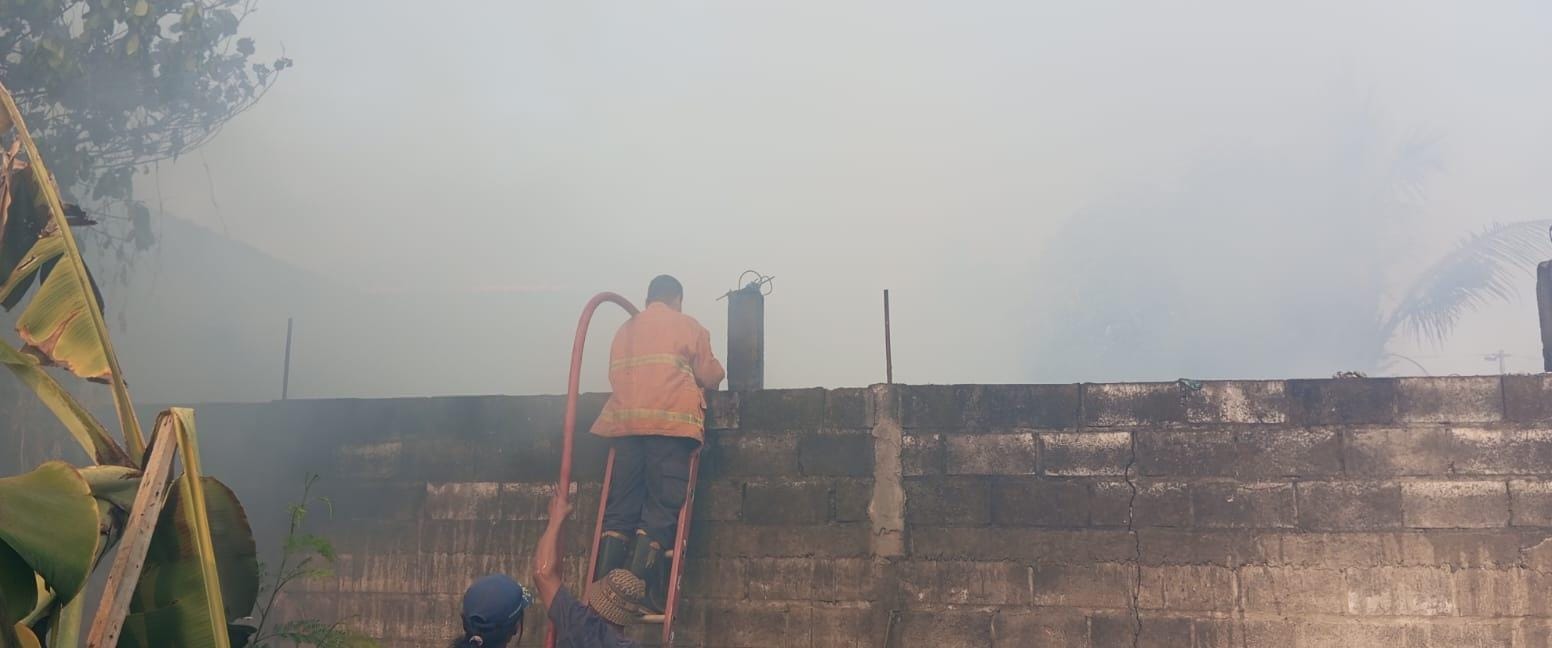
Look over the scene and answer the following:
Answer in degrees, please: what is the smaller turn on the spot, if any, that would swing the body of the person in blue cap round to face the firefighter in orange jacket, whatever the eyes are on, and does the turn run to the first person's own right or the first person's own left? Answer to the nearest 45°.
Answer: approximately 45° to the first person's own left

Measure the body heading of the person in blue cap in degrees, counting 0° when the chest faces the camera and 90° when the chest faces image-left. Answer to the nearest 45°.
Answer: approximately 225°

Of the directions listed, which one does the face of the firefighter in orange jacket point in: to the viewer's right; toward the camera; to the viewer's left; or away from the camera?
away from the camera

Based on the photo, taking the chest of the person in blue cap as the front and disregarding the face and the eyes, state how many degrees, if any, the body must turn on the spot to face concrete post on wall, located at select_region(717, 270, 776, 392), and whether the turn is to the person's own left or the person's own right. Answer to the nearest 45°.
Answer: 0° — they already face it

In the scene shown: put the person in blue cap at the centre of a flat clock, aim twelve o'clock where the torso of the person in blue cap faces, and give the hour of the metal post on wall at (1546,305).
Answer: The metal post on wall is roughly at 1 o'clock from the person in blue cap.
